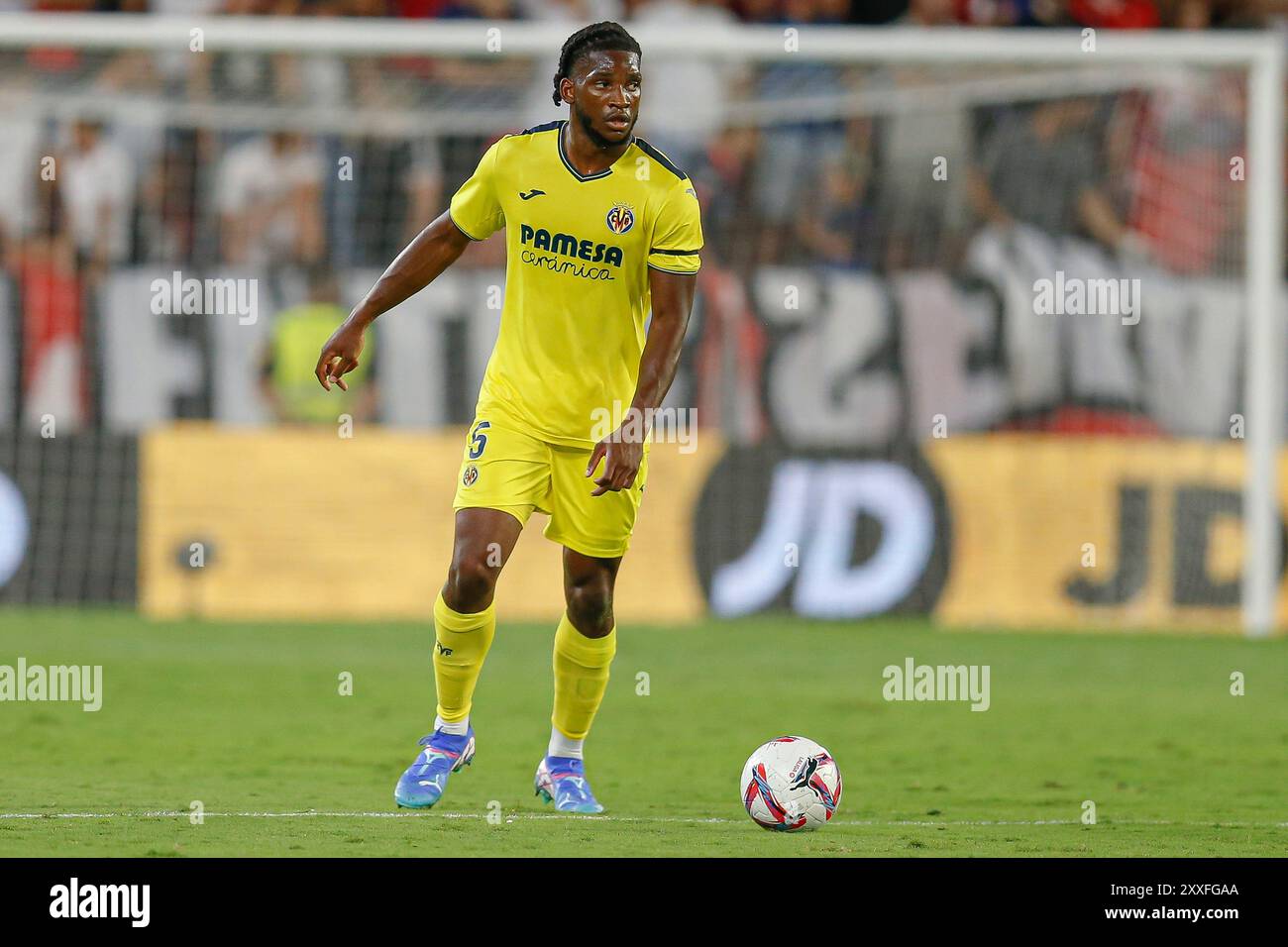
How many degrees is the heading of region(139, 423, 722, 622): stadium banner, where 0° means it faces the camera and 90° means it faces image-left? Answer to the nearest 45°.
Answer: approximately 0°

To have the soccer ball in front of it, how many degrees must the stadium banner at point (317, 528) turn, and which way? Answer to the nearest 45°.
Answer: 0° — it already faces it

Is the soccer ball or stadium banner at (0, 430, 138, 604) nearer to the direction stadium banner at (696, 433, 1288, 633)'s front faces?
the soccer ball

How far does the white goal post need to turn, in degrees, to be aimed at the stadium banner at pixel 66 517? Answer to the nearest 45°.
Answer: approximately 90° to its right

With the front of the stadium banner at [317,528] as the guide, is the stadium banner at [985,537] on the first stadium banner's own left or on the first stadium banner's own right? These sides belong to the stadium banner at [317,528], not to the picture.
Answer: on the first stadium banner's own left

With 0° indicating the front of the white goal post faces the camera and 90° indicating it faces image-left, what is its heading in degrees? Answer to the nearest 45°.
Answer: approximately 0°

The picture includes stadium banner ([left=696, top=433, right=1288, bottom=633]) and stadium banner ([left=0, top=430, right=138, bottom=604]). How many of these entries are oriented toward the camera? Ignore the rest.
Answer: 2

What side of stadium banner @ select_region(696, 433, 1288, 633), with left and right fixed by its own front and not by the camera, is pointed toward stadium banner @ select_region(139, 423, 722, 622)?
right
